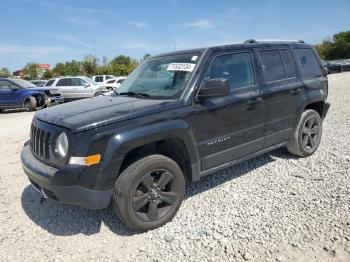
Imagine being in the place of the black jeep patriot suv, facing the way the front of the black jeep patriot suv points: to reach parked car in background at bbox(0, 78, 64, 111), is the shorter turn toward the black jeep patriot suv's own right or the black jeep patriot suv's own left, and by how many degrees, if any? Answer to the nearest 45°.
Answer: approximately 90° to the black jeep patriot suv's own right

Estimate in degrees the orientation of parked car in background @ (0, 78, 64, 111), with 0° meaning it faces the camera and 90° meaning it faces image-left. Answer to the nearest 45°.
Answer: approximately 315°

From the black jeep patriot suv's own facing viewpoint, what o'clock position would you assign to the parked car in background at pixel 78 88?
The parked car in background is roughly at 4 o'clock from the black jeep patriot suv.

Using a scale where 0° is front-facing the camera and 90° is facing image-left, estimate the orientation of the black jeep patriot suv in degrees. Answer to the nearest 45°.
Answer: approximately 45°

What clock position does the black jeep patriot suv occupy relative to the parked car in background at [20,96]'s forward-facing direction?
The black jeep patriot suv is roughly at 1 o'clock from the parked car in background.
